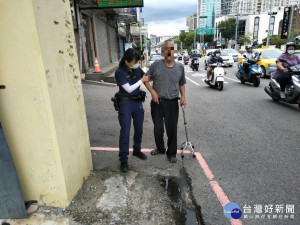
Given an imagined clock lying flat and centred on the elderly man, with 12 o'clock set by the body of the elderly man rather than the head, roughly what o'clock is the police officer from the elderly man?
The police officer is roughly at 2 o'clock from the elderly man.

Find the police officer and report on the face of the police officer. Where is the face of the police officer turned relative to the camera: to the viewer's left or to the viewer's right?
to the viewer's right

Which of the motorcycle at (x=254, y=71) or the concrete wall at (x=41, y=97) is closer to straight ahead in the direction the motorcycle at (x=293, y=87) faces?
the concrete wall

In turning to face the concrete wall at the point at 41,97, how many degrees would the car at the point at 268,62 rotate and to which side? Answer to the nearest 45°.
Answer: approximately 45° to its right

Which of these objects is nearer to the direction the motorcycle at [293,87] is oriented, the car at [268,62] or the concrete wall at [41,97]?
the concrete wall
